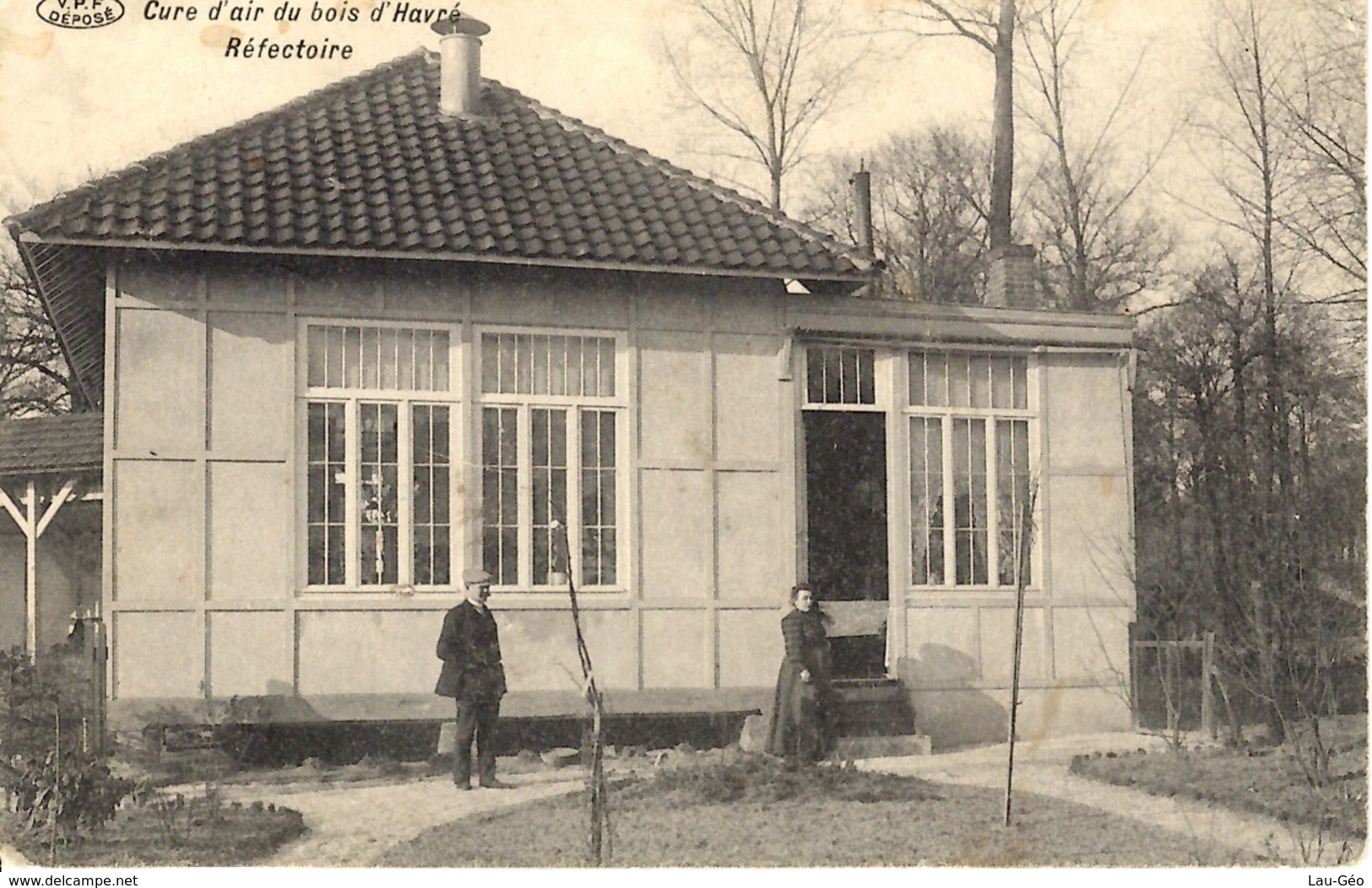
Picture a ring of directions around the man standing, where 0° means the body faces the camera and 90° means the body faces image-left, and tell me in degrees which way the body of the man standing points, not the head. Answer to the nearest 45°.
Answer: approximately 315°

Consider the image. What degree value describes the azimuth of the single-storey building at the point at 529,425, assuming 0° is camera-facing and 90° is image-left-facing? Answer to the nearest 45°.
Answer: approximately 0°

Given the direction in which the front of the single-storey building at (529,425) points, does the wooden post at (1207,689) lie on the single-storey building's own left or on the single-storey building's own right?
on the single-storey building's own left

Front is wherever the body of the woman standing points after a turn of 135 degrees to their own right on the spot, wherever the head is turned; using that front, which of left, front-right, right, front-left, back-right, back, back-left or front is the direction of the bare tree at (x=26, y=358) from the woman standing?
front-right

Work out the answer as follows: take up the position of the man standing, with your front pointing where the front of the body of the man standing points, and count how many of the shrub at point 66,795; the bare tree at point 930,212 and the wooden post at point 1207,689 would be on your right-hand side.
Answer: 1

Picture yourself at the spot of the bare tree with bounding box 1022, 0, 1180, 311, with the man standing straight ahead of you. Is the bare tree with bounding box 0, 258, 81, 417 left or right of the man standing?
right

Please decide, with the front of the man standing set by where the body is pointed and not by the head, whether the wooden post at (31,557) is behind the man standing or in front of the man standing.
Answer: behind

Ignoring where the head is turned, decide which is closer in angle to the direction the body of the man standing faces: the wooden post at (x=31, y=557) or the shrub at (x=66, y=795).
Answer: the shrub

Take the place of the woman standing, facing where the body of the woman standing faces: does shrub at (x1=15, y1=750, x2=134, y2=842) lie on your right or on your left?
on your right

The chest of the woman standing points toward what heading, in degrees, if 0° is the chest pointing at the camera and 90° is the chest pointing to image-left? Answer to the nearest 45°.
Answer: approximately 315°
